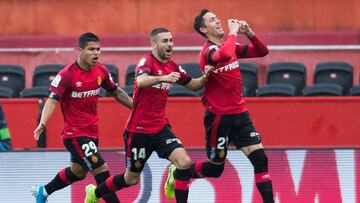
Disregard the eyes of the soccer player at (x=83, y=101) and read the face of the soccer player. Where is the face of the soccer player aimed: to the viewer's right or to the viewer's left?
to the viewer's right

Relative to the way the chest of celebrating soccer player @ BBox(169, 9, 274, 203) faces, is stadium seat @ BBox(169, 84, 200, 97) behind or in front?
behind

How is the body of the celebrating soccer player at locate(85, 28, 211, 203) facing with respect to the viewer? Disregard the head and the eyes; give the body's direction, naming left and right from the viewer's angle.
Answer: facing the viewer and to the right of the viewer

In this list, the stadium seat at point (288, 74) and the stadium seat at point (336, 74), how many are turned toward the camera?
2

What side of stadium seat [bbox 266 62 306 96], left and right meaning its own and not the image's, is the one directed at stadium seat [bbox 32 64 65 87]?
right

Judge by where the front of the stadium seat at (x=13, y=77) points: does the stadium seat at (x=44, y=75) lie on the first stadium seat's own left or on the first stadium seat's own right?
on the first stadium seat's own left

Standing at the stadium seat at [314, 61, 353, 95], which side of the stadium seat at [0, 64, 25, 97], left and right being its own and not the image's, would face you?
left

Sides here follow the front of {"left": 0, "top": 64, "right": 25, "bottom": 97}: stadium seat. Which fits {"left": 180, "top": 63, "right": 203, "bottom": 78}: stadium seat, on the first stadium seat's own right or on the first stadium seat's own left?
on the first stadium seat's own left

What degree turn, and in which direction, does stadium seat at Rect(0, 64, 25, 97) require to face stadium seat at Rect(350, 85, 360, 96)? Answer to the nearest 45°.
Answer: approximately 45° to its left

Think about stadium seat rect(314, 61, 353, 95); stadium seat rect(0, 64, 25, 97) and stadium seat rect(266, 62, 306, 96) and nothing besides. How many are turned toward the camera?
3

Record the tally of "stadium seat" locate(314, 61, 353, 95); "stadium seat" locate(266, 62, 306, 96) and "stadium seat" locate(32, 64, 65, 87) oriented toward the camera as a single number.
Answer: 3

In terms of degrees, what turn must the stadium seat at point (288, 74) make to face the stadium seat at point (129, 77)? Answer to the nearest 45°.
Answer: approximately 90° to its right

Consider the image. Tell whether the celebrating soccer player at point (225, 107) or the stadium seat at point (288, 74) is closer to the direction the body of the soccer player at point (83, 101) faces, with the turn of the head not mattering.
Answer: the celebrating soccer player
